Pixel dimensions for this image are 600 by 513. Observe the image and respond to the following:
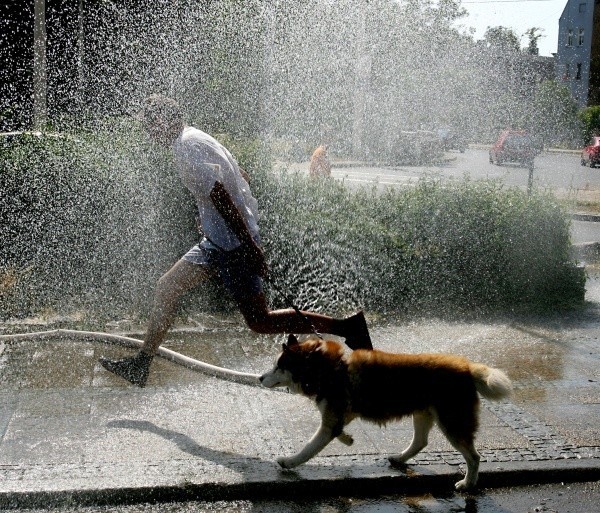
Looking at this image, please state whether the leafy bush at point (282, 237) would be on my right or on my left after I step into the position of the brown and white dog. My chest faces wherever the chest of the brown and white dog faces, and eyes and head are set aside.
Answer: on my right

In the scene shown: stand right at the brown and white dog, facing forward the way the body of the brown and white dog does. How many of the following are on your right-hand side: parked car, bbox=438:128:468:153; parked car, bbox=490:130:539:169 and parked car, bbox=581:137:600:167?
3

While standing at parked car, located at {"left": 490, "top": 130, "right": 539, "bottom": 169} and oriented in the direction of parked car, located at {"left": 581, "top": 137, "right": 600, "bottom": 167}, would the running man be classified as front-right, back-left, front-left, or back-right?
back-right

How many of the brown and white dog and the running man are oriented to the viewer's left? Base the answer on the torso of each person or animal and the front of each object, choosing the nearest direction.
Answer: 2

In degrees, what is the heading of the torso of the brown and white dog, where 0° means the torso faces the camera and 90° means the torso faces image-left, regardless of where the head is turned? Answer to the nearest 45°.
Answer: approximately 90°

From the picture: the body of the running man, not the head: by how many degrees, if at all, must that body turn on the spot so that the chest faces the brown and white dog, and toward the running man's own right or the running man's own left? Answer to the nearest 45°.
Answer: approximately 135° to the running man's own left

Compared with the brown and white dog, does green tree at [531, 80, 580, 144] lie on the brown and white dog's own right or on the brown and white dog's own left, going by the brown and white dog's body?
on the brown and white dog's own right

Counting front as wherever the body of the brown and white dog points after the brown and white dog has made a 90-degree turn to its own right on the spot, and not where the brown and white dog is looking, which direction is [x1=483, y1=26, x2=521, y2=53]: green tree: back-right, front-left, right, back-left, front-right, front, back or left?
front

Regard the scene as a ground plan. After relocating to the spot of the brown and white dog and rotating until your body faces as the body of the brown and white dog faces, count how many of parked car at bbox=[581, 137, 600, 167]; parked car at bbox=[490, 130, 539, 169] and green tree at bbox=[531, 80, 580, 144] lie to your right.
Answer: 3

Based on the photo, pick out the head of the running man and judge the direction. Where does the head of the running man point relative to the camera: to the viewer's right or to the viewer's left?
to the viewer's left

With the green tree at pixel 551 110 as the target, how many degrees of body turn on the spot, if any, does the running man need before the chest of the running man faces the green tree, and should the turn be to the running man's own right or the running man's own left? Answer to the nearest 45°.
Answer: approximately 135° to the running man's own right

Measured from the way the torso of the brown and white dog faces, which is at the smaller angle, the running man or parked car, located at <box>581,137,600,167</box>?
the running man

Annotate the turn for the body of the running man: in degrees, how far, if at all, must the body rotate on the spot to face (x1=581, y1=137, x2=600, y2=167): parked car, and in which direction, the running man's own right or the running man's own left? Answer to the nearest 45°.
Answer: approximately 135° to the running man's own right

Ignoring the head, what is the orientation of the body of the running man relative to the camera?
to the viewer's left
